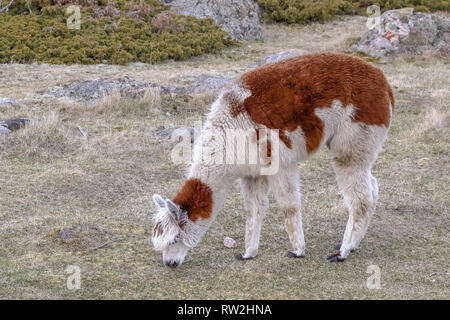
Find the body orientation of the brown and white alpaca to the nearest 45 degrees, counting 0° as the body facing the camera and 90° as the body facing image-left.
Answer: approximately 90°

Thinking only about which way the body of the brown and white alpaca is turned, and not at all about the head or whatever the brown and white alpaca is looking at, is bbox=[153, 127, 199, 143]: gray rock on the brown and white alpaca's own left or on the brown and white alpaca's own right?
on the brown and white alpaca's own right

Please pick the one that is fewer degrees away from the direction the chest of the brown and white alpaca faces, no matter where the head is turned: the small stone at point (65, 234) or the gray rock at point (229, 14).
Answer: the small stone

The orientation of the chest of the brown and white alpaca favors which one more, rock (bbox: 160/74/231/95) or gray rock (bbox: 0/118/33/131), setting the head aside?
the gray rock

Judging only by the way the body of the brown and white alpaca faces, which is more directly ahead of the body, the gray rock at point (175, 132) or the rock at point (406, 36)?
the gray rock

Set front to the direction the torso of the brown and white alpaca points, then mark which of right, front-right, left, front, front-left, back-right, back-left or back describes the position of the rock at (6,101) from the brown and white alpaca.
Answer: front-right

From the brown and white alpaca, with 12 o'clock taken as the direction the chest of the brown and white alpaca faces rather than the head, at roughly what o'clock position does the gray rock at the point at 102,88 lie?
The gray rock is roughly at 2 o'clock from the brown and white alpaca.

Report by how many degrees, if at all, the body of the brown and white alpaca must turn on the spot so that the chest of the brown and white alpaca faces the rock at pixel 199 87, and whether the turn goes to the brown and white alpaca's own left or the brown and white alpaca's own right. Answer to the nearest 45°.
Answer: approximately 90° to the brown and white alpaca's own right
